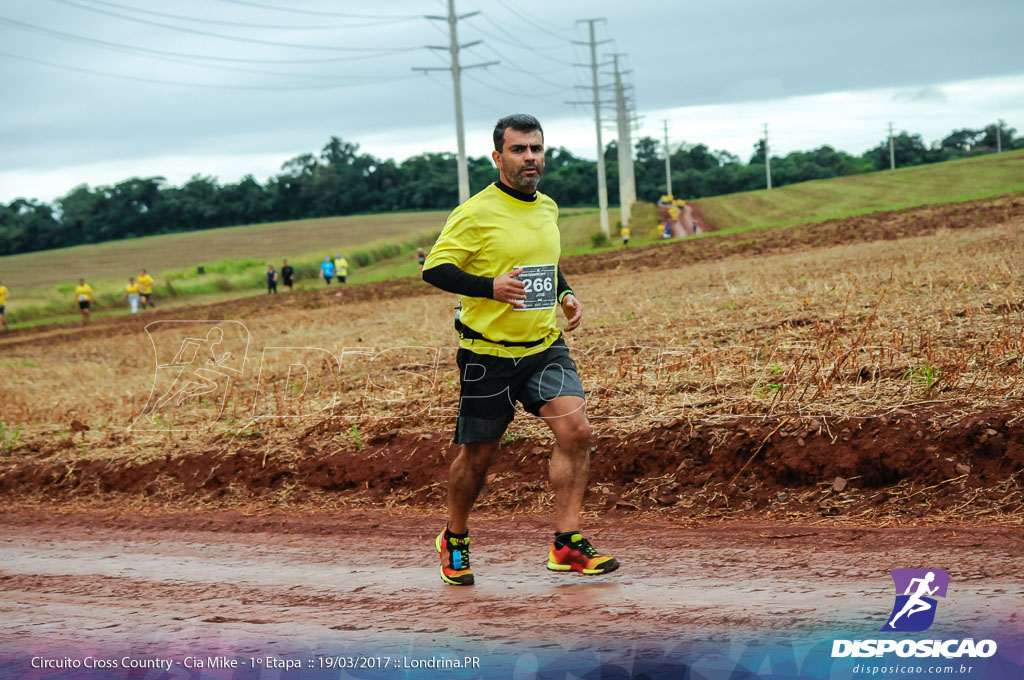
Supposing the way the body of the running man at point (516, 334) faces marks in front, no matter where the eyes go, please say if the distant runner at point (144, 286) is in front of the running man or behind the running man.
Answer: behind

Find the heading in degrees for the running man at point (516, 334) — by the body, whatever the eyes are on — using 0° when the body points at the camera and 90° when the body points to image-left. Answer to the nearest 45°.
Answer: approximately 315°
